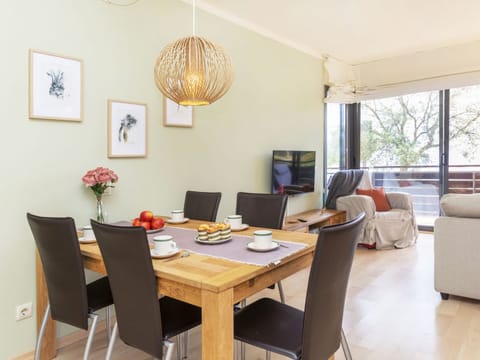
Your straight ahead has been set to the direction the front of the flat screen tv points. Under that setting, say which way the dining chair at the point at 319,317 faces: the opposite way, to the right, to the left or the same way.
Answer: the opposite way

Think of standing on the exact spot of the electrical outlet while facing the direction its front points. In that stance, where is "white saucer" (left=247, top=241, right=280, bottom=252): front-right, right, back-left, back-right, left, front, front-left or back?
front

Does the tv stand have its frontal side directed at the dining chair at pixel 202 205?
no

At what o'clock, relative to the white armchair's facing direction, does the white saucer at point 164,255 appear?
The white saucer is roughly at 2 o'clock from the white armchair.

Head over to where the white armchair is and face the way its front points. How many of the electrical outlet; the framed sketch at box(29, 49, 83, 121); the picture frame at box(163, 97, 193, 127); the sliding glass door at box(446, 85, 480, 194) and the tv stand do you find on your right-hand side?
4

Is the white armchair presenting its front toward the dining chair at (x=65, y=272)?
no

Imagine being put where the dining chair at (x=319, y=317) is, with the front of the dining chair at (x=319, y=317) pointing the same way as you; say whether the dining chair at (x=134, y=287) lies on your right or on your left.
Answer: on your left

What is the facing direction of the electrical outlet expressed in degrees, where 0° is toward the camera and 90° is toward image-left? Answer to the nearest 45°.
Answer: approximately 315°

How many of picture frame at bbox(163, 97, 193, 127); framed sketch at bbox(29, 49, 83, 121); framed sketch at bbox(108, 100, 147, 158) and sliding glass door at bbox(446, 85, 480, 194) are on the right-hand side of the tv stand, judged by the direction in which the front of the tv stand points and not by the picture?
3

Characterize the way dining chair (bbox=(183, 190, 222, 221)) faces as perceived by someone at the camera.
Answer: facing the viewer and to the left of the viewer

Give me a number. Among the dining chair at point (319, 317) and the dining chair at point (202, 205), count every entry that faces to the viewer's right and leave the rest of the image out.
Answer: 0

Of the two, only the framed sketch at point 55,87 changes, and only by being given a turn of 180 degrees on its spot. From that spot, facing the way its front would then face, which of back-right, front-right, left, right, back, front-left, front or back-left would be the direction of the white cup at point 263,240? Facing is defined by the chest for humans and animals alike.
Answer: back
